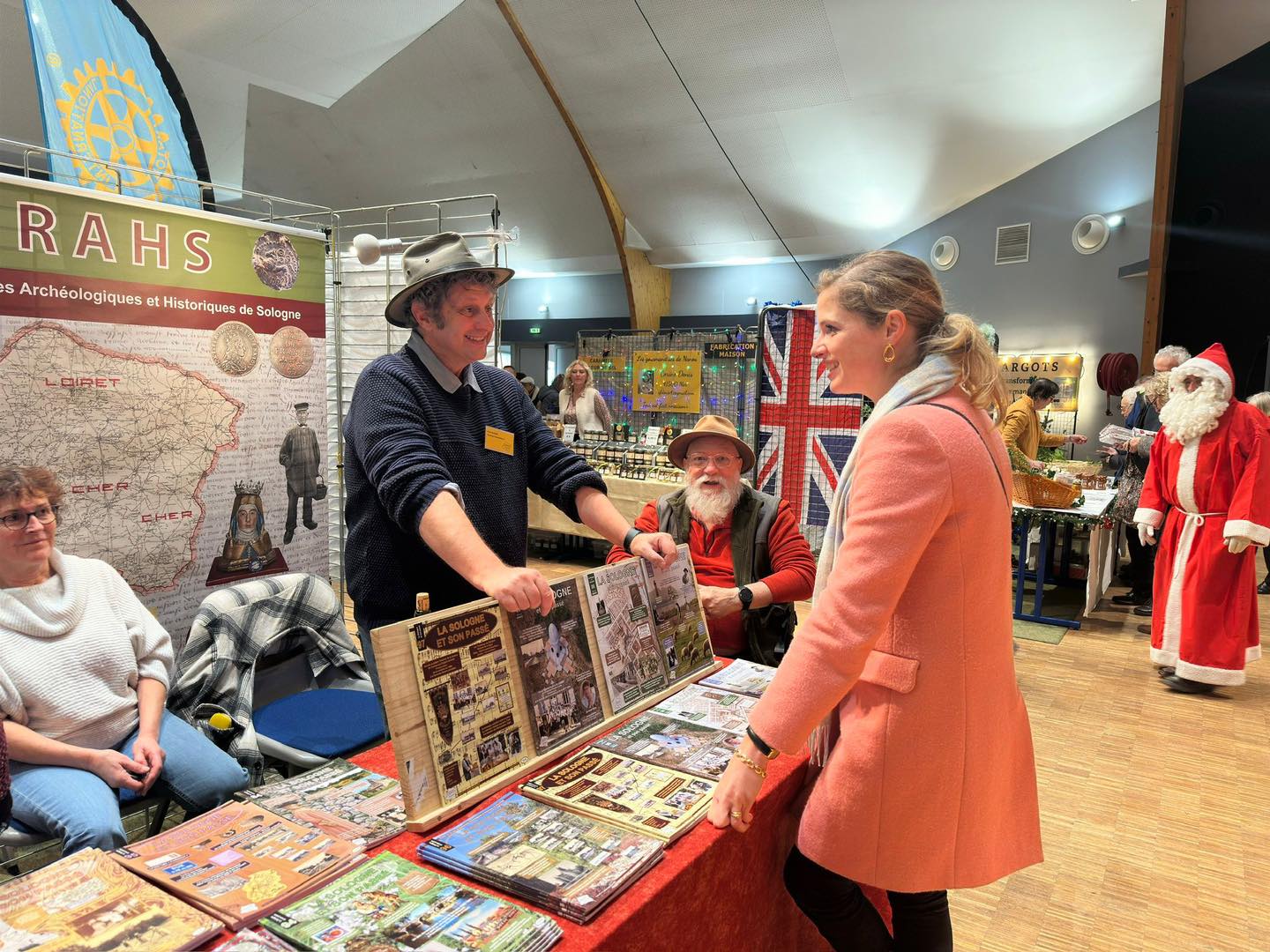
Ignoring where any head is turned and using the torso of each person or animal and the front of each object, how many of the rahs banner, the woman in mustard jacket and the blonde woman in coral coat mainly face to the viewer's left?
1

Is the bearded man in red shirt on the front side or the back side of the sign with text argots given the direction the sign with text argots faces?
on the front side

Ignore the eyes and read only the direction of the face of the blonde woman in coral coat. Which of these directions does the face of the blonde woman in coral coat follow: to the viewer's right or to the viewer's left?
to the viewer's left

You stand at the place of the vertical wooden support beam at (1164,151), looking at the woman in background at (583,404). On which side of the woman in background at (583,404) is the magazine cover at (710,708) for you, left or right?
left

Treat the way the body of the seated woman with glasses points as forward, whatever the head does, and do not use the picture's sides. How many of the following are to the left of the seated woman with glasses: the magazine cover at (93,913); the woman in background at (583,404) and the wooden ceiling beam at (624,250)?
2

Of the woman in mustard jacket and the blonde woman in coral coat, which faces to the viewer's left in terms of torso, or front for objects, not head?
the blonde woman in coral coat

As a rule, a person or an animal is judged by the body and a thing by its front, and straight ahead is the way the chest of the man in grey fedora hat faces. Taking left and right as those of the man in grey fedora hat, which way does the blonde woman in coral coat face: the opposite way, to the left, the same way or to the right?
the opposite way

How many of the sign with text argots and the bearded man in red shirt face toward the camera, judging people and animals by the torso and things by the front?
2

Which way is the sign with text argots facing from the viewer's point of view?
toward the camera

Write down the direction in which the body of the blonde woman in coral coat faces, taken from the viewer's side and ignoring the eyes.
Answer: to the viewer's left

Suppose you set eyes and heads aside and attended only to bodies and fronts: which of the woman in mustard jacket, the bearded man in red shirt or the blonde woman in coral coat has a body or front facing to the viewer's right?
the woman in mustard jacket

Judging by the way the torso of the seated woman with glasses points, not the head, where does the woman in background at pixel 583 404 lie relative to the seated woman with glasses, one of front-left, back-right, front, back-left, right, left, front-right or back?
left

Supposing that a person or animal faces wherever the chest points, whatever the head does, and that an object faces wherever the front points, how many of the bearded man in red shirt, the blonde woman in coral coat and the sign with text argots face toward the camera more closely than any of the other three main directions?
2

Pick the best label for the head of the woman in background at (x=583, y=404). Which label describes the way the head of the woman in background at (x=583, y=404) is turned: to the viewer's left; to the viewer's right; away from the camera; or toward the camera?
toward the camera

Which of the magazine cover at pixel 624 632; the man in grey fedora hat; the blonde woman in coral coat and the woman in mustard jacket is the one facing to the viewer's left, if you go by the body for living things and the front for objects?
the blonde woman in coral coat
